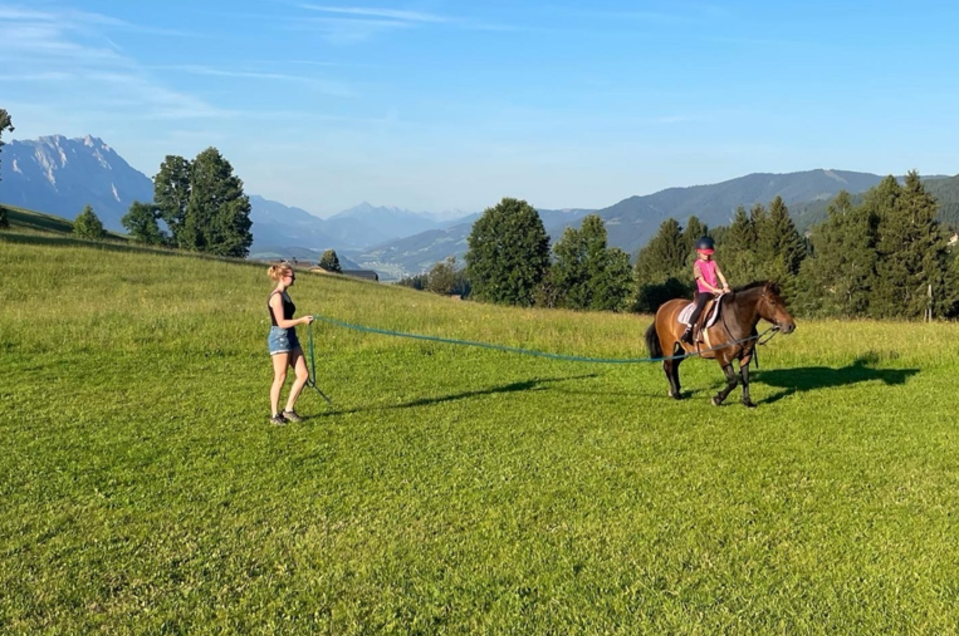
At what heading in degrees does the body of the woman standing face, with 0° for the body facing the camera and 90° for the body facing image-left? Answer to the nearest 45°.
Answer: approximately 270°

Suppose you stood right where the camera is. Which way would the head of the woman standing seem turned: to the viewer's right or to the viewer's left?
to the viewer's right
